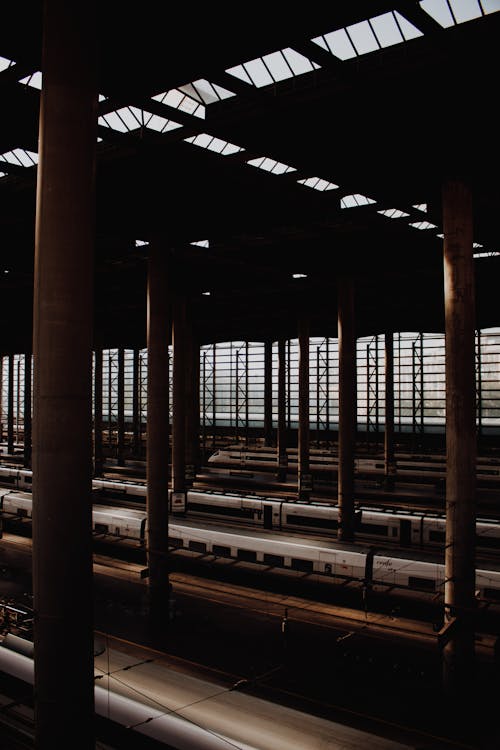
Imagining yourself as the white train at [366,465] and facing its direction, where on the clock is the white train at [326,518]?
the white train at [326,518] is roughly at 9 o'clock from the white train at [366,465].

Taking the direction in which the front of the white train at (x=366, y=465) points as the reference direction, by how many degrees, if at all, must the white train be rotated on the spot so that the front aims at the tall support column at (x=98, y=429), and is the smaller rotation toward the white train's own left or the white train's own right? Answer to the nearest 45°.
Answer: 0° — it already faces it

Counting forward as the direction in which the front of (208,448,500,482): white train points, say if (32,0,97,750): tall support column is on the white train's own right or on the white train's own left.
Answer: on the white train's own left

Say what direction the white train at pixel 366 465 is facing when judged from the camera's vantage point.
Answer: facing to the left of the viewer

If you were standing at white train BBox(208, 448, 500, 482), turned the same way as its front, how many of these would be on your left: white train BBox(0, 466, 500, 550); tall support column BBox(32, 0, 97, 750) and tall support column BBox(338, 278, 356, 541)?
3

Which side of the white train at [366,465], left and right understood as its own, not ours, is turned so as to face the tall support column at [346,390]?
left

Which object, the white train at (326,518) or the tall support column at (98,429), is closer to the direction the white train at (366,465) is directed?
the tall support column

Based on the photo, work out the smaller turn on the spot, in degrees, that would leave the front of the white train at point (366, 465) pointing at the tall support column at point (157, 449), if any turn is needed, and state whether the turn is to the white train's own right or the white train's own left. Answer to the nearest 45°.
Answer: approximately 90° to the white train's own left

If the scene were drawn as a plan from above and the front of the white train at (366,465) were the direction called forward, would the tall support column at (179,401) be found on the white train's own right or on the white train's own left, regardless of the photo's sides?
on the white train's own left

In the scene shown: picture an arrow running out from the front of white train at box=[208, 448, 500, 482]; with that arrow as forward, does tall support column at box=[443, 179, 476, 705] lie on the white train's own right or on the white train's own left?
on the white train's own left

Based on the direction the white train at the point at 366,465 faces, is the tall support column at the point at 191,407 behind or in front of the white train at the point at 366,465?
in front
